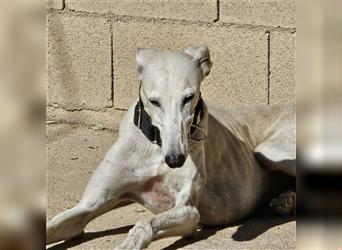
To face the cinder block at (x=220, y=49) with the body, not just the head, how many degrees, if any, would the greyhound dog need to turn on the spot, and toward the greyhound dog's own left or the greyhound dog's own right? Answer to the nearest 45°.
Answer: approximately 135° to the greyhound dog's own right

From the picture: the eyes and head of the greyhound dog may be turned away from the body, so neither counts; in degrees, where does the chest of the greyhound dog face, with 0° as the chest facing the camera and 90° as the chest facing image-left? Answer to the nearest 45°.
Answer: approximately 45°

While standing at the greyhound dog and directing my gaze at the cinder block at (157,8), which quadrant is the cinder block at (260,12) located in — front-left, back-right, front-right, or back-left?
front-right

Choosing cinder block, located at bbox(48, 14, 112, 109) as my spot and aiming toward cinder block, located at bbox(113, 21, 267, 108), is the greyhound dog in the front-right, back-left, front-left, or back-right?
front-right

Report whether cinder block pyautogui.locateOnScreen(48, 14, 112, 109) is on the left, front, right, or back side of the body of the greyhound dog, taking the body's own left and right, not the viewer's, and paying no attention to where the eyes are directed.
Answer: right
